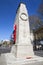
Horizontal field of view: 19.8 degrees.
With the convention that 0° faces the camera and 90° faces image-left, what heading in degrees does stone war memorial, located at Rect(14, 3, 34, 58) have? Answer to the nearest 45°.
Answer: approximately 0°
